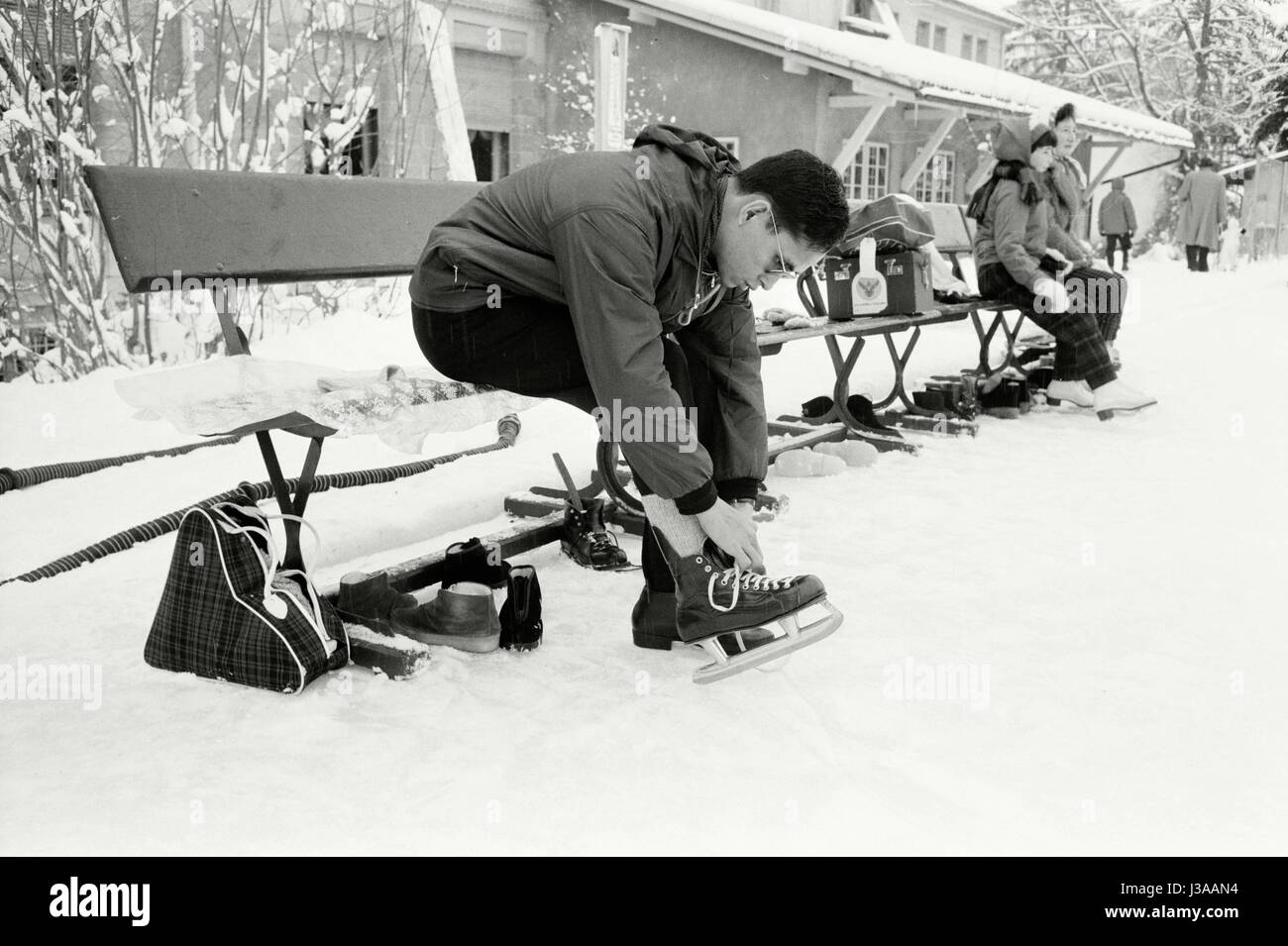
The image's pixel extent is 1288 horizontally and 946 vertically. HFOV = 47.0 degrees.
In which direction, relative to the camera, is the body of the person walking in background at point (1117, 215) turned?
away from the camera

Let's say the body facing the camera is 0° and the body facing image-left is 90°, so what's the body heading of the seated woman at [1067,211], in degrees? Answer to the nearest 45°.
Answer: approximately 315°

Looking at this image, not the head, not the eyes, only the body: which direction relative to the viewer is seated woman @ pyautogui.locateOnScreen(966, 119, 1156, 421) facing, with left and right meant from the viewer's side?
facing to the right of the viewer

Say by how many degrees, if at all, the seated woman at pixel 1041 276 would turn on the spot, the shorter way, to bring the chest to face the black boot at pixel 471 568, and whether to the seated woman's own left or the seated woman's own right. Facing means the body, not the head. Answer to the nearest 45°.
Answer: approximately 90° to the seated woman's own right

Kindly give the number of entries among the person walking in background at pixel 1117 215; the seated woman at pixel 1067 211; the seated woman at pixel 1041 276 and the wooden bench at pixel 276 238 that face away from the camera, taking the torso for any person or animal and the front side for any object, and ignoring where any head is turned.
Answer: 1

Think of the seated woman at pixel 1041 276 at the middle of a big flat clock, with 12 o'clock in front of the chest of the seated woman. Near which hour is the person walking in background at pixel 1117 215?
The person walking in background is roughly at 9 o'clock from the seated woman.

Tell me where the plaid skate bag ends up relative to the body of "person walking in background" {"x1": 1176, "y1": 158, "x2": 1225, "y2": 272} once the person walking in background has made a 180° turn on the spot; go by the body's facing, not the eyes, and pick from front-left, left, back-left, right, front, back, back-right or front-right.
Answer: front

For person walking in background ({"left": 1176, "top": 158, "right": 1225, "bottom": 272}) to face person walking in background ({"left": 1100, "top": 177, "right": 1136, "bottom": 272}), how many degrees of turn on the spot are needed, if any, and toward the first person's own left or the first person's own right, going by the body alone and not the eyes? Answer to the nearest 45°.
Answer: approximately 135° to the first person's own left

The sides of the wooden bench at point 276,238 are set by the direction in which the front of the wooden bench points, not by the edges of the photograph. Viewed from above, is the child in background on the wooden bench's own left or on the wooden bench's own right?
on the wooden bench's own left

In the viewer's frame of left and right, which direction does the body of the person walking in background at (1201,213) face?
facing away from the viewer

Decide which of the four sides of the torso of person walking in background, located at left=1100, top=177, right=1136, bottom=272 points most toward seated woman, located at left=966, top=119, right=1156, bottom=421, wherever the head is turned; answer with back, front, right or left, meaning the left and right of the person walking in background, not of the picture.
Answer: back
